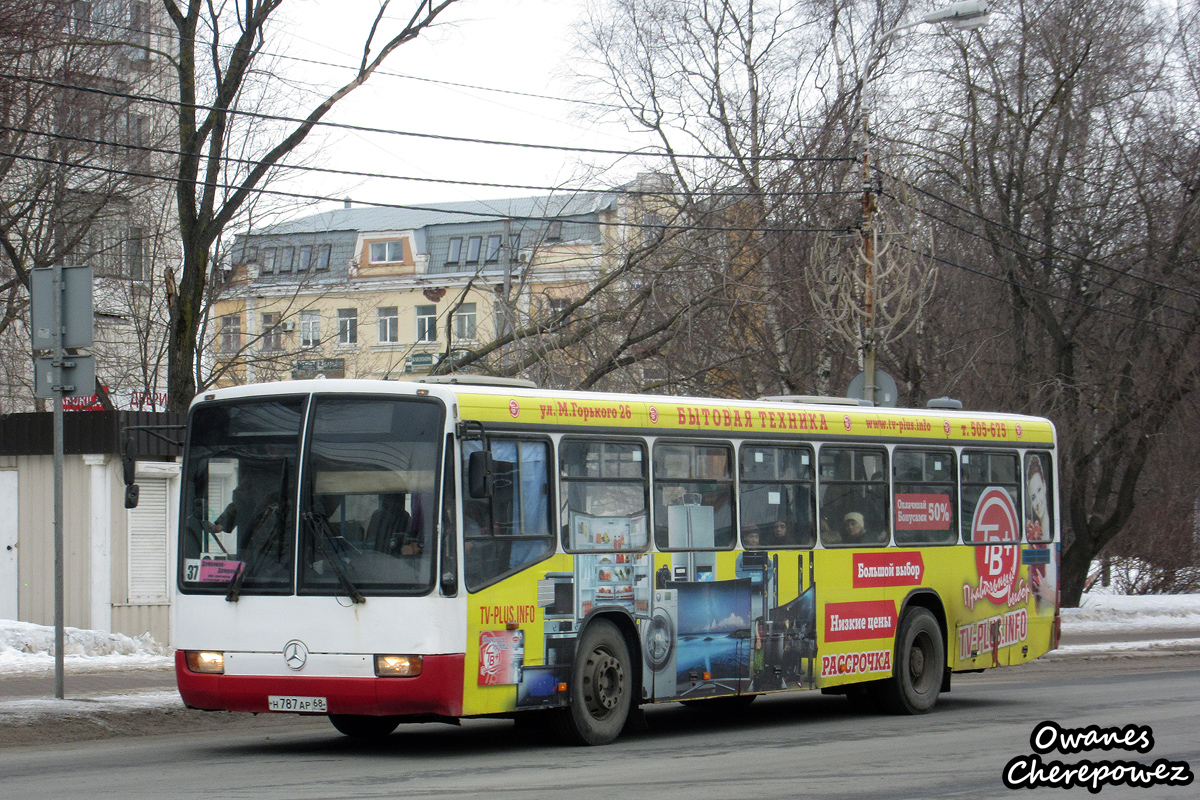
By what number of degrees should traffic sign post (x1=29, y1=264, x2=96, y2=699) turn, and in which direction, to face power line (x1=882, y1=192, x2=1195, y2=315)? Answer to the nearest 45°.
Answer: approximately 45° to its right

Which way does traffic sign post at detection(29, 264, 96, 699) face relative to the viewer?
away from the camera

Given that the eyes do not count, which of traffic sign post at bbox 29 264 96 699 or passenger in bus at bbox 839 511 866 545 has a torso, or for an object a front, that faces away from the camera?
the traffic sign post

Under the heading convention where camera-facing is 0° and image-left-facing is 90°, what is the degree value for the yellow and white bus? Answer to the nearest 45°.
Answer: approximately 45°

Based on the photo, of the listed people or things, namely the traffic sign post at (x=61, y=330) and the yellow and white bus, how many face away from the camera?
1

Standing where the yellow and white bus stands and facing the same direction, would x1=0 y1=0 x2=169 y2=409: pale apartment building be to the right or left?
on its right

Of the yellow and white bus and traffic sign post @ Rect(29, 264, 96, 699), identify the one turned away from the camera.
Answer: the traffic sign post

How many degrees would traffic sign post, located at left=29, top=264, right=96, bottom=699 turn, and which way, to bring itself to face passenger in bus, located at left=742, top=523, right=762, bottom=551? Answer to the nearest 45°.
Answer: approximately 90° to its right

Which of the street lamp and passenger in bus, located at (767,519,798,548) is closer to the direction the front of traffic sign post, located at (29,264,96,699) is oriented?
the street lamp

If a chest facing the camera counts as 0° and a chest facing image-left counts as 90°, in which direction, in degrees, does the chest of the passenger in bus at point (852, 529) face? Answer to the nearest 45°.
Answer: approximately 45°

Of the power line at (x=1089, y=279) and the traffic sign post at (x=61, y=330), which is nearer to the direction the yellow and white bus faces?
the traffic sign post
